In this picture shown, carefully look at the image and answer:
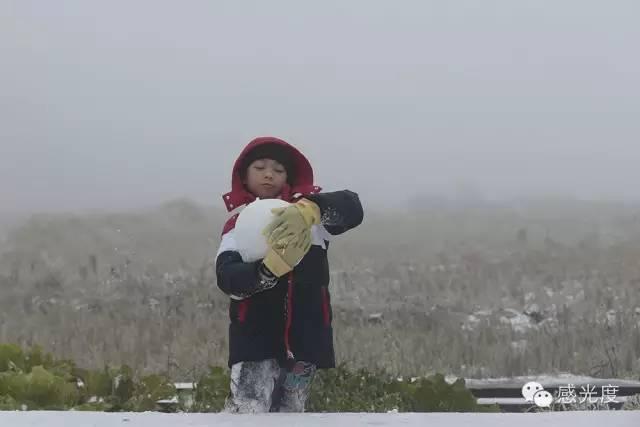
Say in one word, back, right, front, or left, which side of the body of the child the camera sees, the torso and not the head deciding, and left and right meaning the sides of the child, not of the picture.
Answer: front

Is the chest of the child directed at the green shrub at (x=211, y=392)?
no

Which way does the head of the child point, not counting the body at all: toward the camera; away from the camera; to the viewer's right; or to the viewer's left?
toward the camera
